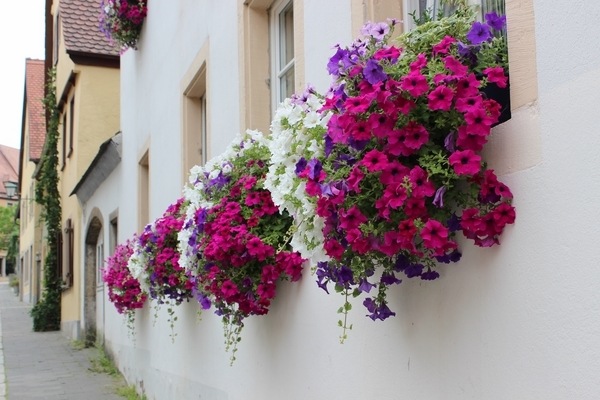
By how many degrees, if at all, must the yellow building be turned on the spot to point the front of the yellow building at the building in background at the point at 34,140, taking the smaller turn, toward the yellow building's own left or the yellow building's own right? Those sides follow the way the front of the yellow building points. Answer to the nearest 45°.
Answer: approximately 90° to the yellow building's own right

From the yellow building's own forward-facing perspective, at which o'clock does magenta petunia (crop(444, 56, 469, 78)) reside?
The magenta petunia is roughly at 9 o'clock from the yellow building.

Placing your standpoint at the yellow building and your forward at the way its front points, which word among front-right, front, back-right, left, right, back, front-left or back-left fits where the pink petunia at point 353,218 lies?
left

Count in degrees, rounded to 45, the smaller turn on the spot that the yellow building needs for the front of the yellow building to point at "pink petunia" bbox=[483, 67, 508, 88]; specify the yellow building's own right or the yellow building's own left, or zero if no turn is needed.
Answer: approximately 90° to the yellow building's own left

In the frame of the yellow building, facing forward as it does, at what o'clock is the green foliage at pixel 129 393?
The green foliage is roughly at 9 o'clock from the yellow building.

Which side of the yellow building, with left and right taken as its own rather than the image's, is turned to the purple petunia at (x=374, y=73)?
left

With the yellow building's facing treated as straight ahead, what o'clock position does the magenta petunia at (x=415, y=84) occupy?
The magenta petunia is roughly at 9 o'clock from the yellow building.

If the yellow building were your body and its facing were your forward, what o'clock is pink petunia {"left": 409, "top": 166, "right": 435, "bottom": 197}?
The pink petunia is roughly at 9 o'clock from the yellow building.

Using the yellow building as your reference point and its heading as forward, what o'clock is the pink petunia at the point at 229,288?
The pink petunia is roughly at 9 o'clock from the yellow building.

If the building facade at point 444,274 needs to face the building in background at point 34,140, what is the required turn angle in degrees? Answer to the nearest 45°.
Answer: approximately 90° to its right

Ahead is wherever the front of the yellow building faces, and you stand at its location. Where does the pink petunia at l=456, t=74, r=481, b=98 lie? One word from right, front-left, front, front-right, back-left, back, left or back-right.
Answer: left

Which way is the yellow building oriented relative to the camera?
to the viewer's left

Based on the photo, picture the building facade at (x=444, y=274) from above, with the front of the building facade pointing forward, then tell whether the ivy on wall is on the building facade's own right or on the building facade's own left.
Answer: on the building facade's own right
